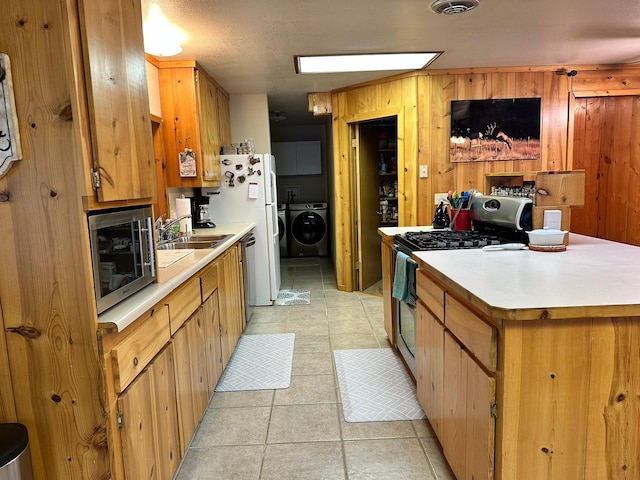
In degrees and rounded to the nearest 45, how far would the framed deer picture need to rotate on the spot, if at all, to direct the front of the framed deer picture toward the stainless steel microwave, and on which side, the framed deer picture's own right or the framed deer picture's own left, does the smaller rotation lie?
0° — it already faces it

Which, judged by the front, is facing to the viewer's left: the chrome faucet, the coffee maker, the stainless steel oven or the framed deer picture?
the stainless steel oven

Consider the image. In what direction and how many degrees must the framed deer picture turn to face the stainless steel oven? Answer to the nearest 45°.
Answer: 0° — it already faces it

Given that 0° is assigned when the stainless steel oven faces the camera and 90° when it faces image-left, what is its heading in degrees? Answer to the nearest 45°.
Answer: approximately 90°

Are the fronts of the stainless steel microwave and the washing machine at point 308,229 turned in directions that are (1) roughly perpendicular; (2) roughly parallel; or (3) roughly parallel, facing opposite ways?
roughly perpendicular

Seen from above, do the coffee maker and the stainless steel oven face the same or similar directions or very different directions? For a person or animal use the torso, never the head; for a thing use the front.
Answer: very different directions

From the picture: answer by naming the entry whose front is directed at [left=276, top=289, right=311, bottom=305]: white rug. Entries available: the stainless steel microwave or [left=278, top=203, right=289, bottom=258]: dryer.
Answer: the dryer

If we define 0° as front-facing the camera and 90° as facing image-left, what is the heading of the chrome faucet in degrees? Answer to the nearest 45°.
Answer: approximately 270°

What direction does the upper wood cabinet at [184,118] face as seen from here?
to the viewer's right

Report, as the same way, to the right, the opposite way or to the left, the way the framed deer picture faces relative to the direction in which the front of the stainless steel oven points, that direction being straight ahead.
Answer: to the left

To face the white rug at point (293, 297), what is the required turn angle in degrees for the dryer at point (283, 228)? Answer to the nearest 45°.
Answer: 0° — it already faces it

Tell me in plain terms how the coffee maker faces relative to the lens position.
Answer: facing to the right of the viewer

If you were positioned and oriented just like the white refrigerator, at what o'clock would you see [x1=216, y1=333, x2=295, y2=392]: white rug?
The white rug is roughly at 3 o'clock from the white refrigerator.

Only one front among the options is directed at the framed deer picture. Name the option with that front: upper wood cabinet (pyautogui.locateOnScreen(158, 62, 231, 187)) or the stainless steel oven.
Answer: the upper wood cabinet
